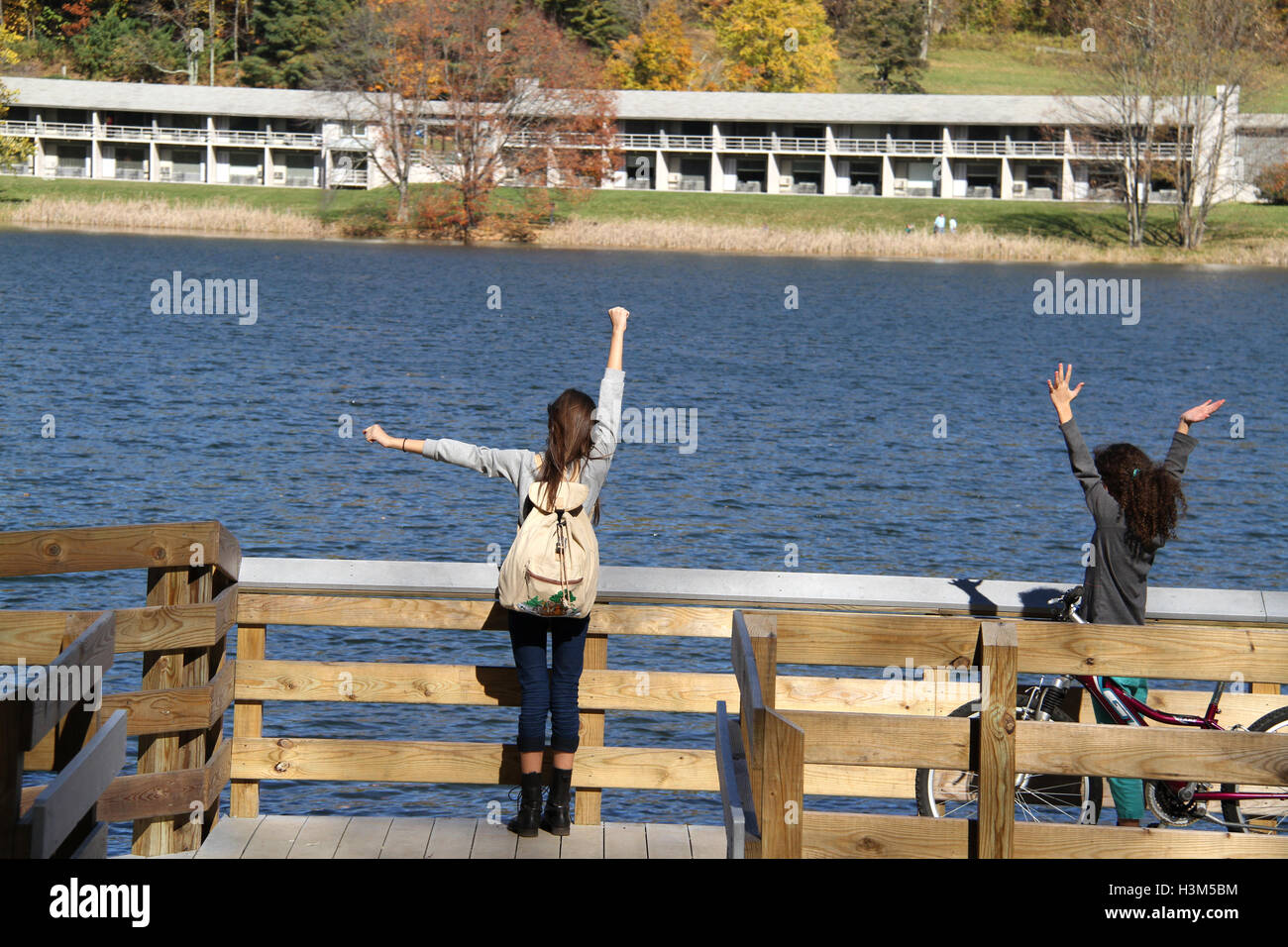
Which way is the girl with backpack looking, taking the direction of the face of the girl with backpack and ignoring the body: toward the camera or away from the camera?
away from the camera

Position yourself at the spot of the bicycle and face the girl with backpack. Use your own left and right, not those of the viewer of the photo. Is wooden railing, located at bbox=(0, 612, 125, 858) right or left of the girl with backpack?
left

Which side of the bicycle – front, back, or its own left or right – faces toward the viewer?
left

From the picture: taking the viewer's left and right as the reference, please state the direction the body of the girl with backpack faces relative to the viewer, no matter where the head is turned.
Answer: facing away from the viewer

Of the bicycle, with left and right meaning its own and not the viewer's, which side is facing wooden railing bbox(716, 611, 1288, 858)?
left

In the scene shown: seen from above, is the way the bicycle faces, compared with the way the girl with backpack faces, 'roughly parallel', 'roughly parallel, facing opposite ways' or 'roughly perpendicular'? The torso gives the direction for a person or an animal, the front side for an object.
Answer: roughly perpendicular

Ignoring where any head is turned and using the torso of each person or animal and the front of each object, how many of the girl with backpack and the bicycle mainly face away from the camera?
1

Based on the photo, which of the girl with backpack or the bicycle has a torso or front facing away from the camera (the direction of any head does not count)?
the girl with backpack

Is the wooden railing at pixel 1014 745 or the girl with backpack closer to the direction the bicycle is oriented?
the girl with backpack

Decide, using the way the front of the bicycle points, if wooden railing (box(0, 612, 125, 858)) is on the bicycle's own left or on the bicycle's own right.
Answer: on the bicycle's own left

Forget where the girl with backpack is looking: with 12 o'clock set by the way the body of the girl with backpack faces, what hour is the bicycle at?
The bicycle is roughly at 3 o'clock from the girl with backpack.
